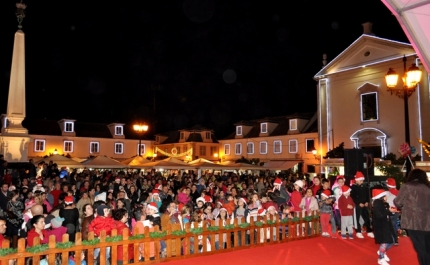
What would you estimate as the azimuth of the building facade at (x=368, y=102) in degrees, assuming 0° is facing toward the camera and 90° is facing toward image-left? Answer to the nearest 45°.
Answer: approximately 45°

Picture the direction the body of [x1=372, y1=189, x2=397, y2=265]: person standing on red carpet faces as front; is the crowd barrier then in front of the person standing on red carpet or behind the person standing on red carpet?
behind

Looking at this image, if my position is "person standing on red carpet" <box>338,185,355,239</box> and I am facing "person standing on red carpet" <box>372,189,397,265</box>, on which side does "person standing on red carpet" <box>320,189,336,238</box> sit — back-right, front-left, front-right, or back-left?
back-right

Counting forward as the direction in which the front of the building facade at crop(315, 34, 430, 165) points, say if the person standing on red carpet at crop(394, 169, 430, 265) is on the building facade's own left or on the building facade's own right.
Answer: on the building facade's own left

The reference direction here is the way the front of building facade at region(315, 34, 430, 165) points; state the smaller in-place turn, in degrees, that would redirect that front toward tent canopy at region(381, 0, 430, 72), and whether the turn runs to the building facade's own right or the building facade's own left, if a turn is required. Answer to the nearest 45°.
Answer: approximately 45° to the building facade's own left
